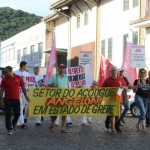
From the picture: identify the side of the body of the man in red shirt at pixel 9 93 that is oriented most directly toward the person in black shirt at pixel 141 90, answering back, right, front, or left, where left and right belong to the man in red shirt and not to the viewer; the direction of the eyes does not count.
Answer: left

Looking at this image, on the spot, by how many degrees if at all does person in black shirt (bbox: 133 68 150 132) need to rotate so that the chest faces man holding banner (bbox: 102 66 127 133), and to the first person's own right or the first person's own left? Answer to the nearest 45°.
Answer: approximately 45° to the first person's own right

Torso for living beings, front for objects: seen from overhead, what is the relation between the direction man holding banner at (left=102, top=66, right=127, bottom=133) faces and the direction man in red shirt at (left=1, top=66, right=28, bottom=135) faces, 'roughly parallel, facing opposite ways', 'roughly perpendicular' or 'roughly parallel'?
roughly parallel

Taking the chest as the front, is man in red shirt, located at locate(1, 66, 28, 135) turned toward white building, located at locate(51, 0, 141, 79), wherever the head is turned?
no

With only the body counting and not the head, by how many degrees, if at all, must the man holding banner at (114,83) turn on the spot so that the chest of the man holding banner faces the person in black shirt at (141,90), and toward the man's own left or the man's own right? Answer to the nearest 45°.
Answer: approximately 135° to the man's own left

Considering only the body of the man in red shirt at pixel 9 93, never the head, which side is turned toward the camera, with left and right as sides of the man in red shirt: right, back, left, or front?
front

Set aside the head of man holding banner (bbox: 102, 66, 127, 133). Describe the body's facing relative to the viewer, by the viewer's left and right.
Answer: facing the viewer

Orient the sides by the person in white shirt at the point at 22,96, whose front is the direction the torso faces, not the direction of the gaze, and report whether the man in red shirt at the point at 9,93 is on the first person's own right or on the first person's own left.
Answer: on the first person's own right

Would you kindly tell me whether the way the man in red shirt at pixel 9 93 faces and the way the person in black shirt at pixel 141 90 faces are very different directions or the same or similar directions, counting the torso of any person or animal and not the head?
same or similar directions

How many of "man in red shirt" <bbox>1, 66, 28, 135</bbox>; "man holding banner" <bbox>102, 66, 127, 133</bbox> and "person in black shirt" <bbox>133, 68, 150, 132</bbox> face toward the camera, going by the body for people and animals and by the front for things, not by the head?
3

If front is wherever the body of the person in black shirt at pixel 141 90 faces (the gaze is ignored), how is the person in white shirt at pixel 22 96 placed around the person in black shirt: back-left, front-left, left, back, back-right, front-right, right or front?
right

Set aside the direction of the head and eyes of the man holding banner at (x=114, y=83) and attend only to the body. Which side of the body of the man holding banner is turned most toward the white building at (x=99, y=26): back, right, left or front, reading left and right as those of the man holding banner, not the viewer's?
back

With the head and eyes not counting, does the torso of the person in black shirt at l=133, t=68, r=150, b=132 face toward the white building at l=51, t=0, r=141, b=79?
no

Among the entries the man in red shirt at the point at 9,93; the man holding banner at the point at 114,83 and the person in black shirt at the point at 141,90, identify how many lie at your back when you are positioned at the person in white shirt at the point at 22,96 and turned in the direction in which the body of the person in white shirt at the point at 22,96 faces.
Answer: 0

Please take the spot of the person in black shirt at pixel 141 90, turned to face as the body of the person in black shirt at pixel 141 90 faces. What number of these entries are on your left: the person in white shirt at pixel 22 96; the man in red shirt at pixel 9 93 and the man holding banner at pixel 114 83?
0

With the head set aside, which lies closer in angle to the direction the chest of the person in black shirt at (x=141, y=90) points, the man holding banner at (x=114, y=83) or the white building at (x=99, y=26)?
the man holding banner

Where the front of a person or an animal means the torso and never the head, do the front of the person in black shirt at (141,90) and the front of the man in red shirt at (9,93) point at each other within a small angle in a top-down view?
no

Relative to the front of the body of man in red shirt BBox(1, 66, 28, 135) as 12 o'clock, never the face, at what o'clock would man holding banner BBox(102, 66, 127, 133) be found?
The man holding banner is roughly at 9 o'clock from the man in red shirt.
